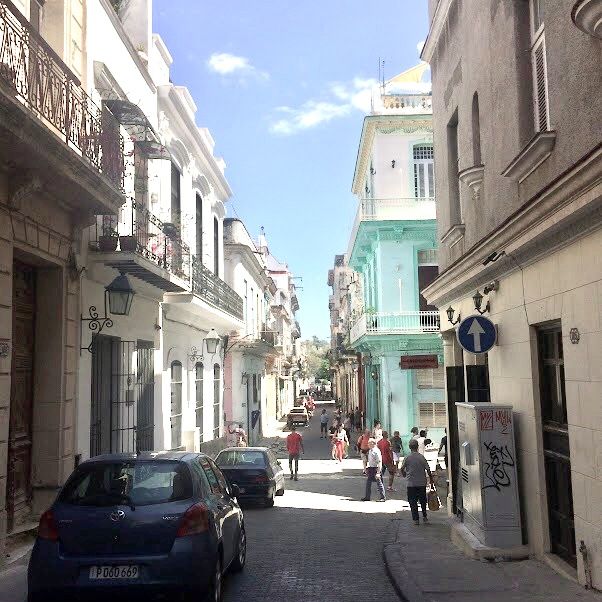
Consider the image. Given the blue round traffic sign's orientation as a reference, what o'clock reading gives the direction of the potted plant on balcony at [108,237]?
The potted plant on balcony is roughly at 3 o'clock from the blue round traffic sign.

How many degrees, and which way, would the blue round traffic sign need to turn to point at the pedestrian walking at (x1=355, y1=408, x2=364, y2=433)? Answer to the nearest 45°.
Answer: approximately 180°

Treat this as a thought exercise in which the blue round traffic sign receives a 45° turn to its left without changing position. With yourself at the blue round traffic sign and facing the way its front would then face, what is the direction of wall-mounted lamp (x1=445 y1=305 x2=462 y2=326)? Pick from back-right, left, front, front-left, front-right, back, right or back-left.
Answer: back-left

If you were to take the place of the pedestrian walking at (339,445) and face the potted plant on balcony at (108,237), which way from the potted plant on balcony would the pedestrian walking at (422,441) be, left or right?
left

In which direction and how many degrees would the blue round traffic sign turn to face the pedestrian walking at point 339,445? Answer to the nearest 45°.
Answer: approximately 180°

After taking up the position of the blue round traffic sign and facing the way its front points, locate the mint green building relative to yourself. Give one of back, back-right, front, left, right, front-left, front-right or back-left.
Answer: back

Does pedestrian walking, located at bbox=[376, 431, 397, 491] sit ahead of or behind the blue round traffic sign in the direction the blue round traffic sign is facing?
behind

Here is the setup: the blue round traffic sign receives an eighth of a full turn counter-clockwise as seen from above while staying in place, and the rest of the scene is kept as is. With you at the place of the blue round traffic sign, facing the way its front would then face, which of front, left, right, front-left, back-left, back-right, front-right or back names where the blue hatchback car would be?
right

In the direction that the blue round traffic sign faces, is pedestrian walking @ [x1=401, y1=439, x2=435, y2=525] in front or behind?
behind

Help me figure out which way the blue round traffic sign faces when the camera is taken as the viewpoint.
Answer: facing the viewer

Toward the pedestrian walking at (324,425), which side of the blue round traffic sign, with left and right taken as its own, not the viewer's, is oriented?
back
